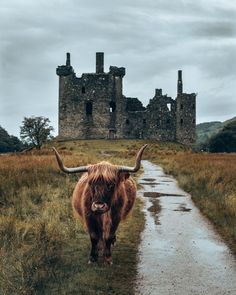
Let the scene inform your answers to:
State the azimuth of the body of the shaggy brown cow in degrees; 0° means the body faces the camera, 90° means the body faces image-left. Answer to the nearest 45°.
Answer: approximately 0°
